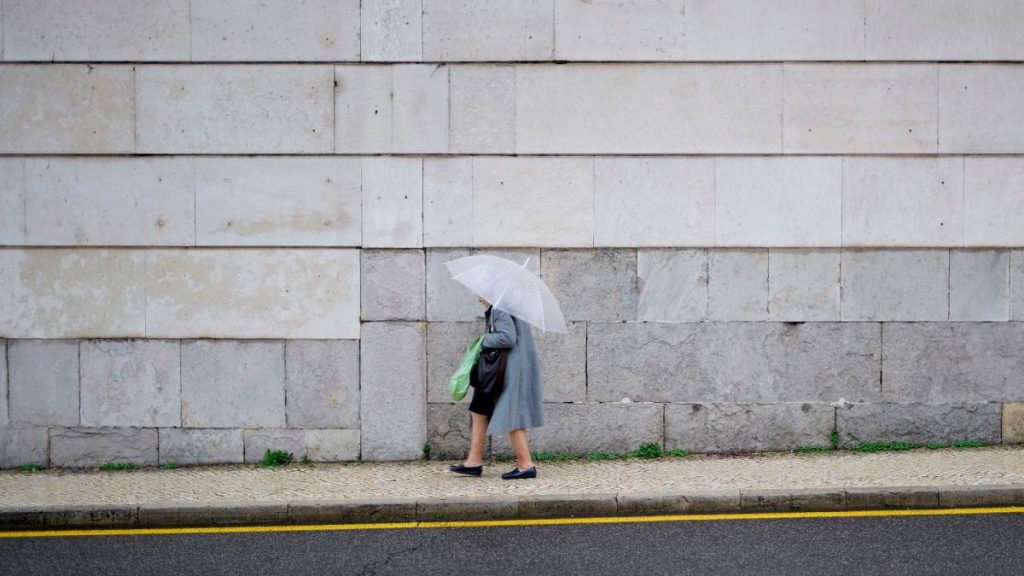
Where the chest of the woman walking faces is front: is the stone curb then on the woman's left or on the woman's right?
on the woman's left

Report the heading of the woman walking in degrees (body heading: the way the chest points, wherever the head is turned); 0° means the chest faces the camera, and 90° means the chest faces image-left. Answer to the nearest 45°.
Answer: approximately 90°
